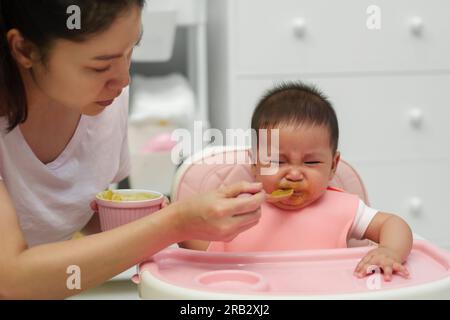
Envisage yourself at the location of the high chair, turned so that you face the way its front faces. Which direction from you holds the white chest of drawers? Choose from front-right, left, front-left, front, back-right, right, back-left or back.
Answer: back

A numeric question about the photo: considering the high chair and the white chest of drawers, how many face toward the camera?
2

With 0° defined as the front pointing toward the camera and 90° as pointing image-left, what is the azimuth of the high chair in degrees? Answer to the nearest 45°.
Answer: approximately 0°
